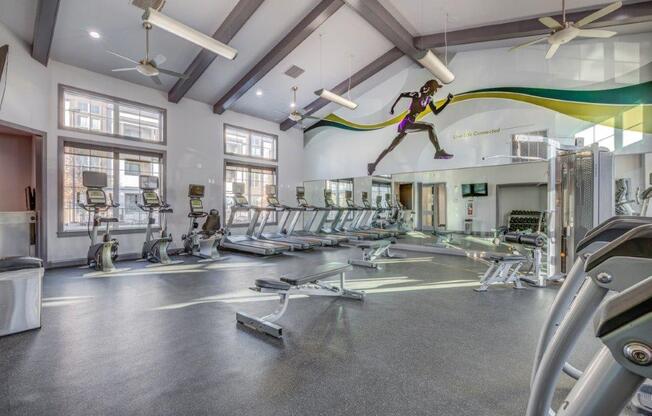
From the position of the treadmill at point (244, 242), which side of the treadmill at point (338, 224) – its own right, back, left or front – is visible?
left

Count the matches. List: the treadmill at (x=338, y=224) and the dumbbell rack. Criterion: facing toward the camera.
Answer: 1

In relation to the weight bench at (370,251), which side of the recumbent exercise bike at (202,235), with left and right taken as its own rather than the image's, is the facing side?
back

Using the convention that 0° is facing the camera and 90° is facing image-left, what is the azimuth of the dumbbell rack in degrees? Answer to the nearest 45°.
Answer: approximately 0°

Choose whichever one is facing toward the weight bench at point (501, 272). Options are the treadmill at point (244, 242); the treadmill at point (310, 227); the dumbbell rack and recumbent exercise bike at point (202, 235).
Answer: the dumbbell rack

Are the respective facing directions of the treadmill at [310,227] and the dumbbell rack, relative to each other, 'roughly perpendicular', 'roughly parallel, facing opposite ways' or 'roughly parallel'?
roughly perpendicular

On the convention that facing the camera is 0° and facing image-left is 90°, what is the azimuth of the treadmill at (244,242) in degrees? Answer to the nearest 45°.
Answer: approximately 135°

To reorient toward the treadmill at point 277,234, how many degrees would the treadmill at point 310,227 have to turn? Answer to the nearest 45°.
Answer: approximately 90° to its left

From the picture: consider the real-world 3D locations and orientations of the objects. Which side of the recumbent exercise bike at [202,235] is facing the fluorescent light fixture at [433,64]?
back

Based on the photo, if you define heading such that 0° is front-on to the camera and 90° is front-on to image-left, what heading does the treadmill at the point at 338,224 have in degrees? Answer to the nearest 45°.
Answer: approximately 135°

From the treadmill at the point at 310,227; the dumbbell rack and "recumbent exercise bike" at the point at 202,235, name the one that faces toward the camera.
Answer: the dumbbell rack

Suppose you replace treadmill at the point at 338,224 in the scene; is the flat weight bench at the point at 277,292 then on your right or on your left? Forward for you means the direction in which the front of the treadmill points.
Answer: on your left

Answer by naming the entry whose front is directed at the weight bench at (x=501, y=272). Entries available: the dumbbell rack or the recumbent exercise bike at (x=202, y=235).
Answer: the dumbbell rack

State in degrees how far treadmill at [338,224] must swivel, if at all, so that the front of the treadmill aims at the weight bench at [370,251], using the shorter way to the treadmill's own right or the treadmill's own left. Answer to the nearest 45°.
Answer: approximately 135° to the treadmill's own left

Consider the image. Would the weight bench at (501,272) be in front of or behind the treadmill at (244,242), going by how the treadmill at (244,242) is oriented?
behind

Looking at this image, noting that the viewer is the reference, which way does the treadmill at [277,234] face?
facing away from the viewer and to the left of the viewer

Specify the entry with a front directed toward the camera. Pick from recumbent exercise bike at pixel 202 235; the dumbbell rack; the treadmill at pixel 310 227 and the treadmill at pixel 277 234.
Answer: the dumbbell rack

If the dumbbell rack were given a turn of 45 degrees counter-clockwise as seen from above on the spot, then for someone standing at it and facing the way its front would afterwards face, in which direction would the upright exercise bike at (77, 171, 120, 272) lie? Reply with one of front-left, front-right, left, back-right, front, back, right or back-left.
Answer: right

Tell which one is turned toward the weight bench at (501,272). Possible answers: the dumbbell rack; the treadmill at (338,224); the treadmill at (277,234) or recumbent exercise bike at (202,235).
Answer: the dumbbell rack
